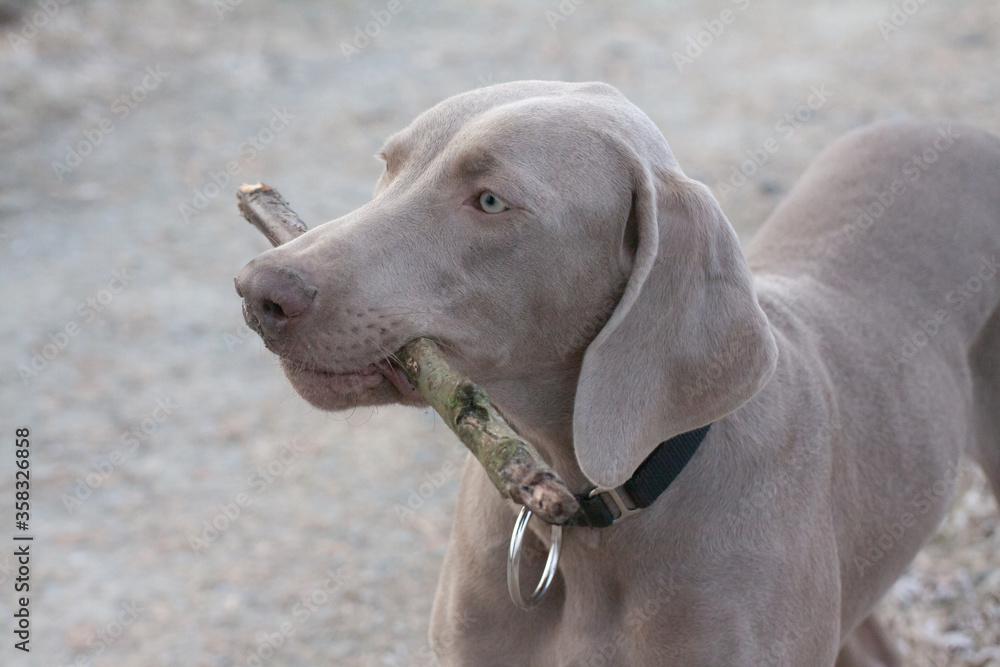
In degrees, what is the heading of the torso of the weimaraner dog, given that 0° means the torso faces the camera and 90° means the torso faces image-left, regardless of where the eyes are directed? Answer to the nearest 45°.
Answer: approximately 45°
